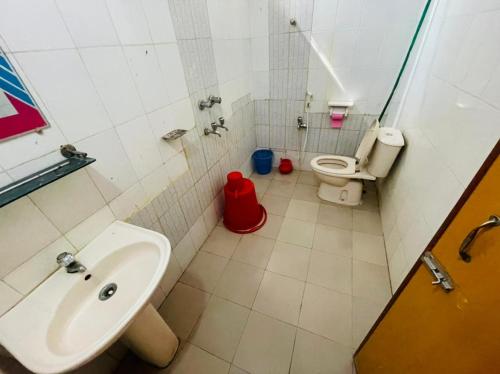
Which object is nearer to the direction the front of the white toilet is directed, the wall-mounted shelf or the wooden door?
the wall-mounted shelf

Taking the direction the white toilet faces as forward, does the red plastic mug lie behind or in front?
in front

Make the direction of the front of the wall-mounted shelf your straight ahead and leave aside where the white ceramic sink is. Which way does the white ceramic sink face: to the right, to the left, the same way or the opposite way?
the same way

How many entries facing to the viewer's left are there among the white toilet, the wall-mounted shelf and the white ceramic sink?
1

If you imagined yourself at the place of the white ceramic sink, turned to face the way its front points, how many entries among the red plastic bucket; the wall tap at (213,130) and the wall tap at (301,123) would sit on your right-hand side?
0

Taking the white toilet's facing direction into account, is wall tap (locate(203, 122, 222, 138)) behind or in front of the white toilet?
in front

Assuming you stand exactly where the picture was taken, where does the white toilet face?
facing to the left of the viewer

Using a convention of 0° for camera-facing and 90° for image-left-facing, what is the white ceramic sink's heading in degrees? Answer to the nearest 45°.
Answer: approximately 315°

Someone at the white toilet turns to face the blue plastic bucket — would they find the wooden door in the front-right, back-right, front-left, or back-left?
back-left

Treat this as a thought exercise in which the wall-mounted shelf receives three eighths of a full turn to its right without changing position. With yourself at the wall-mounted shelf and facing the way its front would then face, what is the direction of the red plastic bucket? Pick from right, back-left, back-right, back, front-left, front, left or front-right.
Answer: back

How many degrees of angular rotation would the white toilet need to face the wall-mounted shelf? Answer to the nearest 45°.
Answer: approximately 45° to its left

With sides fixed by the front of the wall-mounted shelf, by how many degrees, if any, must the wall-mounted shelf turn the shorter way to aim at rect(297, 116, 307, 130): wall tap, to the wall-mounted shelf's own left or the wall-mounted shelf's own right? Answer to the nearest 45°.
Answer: approximately 45° to the wall-mounted shelf's own left

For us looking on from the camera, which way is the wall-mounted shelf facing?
facing the viewer and to the right of the viewer

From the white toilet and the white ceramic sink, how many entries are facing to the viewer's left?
1

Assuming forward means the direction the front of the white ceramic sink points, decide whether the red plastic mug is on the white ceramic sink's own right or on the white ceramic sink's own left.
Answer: on the white ceramic sink's own left
